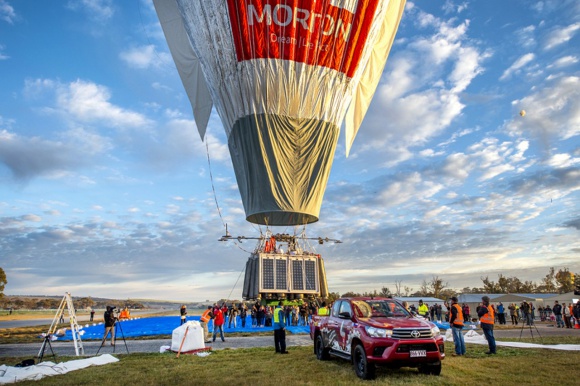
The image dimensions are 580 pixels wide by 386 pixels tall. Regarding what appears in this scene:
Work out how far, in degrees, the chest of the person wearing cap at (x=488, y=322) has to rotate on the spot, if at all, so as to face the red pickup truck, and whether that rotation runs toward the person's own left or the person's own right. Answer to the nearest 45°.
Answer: approximately 45° to the person's own left

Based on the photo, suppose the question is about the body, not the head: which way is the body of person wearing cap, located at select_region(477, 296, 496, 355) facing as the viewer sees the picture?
to the viewer's left

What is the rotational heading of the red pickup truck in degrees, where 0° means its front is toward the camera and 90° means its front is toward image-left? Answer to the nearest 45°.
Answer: approximately 315°

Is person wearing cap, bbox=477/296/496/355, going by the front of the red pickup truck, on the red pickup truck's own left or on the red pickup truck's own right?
on the red pickup truck's own left

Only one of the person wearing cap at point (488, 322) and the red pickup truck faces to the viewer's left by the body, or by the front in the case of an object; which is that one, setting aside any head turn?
the person wearing cap

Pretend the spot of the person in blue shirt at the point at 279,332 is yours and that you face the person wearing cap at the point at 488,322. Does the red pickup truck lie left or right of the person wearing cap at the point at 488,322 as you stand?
right

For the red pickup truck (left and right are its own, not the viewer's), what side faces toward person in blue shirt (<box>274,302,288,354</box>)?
back

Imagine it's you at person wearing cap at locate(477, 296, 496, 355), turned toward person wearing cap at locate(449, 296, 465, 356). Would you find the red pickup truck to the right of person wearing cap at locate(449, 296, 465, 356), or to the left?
left
